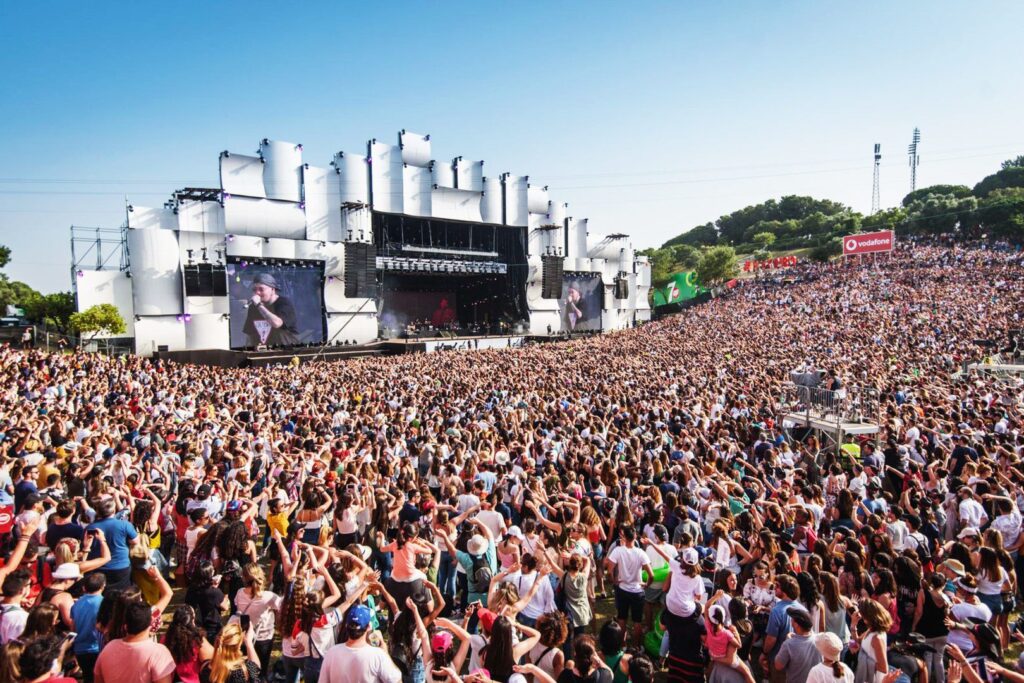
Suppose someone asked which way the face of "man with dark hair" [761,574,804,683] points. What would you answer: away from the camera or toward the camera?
away from the camera

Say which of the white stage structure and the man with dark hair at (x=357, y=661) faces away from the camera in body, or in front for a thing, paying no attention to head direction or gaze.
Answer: the man with dark hair

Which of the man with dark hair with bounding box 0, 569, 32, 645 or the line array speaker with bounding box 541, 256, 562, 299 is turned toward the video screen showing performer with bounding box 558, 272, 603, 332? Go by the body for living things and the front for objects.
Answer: the man with dark hair

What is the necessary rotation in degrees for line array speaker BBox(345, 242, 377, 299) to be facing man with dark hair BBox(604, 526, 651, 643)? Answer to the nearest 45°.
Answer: approximately 45° to its right

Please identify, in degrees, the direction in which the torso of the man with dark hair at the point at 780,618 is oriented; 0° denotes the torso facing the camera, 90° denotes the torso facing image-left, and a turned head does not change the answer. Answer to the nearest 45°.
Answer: approximately 135°

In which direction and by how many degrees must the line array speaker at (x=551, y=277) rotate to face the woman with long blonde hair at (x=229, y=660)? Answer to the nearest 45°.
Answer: approximately 45° to its right
